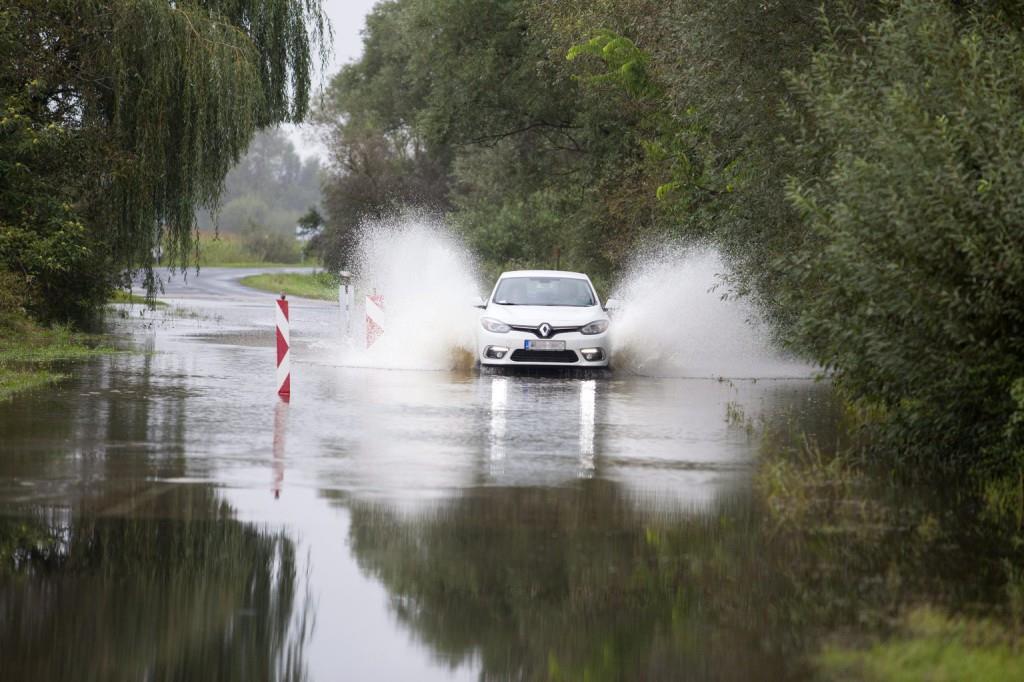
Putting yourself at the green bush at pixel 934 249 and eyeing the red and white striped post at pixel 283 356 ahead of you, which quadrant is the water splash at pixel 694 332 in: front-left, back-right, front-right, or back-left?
front-right

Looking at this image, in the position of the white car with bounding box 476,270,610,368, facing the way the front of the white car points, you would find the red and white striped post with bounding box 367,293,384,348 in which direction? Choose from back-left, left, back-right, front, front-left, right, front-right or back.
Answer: back-right

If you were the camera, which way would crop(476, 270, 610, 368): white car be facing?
facing the viewer

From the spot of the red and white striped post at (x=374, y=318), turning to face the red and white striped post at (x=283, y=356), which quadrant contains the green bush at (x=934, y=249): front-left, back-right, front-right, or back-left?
front-left

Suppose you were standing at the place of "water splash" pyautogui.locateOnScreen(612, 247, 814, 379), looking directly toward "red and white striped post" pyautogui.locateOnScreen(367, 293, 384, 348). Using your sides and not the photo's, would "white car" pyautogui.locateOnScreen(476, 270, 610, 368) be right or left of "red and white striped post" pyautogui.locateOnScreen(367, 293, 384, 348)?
left

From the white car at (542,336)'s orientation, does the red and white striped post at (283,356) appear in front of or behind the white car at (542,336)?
in front

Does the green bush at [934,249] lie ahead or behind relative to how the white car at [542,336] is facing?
ahead

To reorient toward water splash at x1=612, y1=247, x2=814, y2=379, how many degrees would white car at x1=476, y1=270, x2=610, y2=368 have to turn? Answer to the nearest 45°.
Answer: approximately 135° to its left

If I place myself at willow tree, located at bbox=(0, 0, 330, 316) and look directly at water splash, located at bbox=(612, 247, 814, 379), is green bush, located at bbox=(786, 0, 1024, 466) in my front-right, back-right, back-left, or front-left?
front-right

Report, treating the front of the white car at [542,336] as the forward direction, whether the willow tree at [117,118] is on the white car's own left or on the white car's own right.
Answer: on the white car's own right

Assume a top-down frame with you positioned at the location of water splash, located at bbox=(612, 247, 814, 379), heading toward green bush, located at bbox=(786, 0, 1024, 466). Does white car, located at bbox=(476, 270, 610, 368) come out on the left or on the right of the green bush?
right

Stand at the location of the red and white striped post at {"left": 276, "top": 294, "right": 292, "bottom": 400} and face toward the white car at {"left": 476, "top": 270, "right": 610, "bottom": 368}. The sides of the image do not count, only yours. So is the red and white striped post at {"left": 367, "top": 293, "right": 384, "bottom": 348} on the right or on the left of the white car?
left
